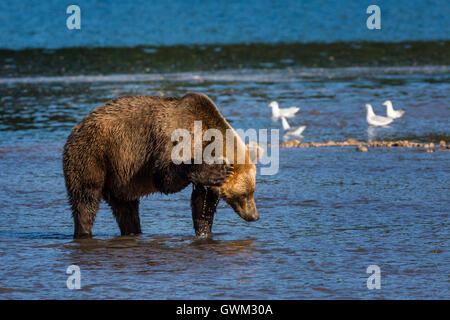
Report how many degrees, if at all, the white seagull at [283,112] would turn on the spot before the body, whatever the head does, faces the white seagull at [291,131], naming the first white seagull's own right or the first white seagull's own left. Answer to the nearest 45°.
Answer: approximately 90° to the first white seagull's own left

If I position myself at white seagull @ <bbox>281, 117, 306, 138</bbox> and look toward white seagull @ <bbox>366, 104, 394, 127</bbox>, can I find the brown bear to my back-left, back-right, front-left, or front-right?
back-right

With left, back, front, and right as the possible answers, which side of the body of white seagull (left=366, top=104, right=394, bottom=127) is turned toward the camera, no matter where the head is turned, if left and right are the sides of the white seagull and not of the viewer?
left

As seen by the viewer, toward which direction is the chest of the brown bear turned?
to the viewer's right

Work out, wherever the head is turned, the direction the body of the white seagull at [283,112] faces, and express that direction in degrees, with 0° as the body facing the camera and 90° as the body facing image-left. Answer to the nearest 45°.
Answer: approximately 90°

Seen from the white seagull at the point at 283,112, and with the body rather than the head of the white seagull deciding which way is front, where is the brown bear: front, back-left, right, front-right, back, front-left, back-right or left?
left

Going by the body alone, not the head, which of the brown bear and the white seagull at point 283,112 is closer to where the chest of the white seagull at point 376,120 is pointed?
the white seagull
